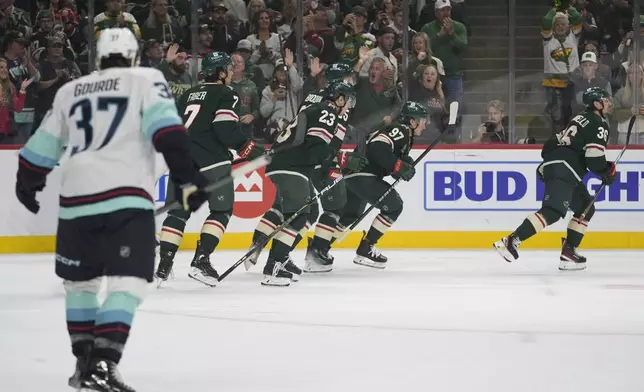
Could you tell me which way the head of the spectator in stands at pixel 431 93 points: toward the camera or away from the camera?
toward the camera

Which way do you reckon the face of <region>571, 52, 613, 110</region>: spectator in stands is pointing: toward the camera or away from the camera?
toward the camera

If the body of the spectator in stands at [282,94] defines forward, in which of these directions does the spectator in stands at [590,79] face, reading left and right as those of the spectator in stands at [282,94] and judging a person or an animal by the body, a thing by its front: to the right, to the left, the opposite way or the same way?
the same way

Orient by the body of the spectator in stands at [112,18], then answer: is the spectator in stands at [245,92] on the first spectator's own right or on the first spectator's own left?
on the first spectator's own left

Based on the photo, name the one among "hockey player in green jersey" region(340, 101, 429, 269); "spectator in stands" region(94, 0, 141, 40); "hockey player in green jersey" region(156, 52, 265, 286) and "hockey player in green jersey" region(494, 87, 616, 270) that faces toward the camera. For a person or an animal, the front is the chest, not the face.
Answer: the spectator in stands

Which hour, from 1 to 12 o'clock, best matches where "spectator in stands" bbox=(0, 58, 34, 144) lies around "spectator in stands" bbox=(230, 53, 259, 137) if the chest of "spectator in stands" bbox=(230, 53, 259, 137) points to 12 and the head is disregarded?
"spectator in stands" bbox=(0, 58, 34, 144) is roughly at 3 o'clock from "spectator in stands" bbox=(230, 53, 259, 137).

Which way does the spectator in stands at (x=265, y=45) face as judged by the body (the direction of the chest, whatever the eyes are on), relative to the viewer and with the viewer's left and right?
facing the viewer

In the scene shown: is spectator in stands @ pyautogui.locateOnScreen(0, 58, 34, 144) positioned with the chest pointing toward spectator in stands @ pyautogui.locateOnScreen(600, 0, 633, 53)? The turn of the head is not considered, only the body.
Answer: no

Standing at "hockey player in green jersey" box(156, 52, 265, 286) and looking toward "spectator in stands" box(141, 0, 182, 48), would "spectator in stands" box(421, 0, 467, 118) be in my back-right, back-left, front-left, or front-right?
front-right

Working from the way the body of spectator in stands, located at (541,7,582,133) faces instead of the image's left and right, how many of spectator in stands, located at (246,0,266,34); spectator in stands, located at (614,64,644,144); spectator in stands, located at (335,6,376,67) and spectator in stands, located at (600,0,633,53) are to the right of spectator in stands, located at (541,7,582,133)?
2

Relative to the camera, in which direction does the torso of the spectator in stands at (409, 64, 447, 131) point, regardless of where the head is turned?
toward the camera

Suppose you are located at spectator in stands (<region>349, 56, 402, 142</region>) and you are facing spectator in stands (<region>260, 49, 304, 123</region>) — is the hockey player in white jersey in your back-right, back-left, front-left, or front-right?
front-left

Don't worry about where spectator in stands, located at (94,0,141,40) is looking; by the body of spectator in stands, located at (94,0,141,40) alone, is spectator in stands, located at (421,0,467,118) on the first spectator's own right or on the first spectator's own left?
on the first spectator's own left

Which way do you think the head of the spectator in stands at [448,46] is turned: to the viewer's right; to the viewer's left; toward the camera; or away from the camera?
toward the camera

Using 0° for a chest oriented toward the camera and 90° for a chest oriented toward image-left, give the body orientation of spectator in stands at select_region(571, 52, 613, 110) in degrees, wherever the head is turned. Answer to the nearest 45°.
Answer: approximately 0°

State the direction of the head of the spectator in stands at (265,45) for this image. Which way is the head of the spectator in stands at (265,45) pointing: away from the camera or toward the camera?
toward the camera
